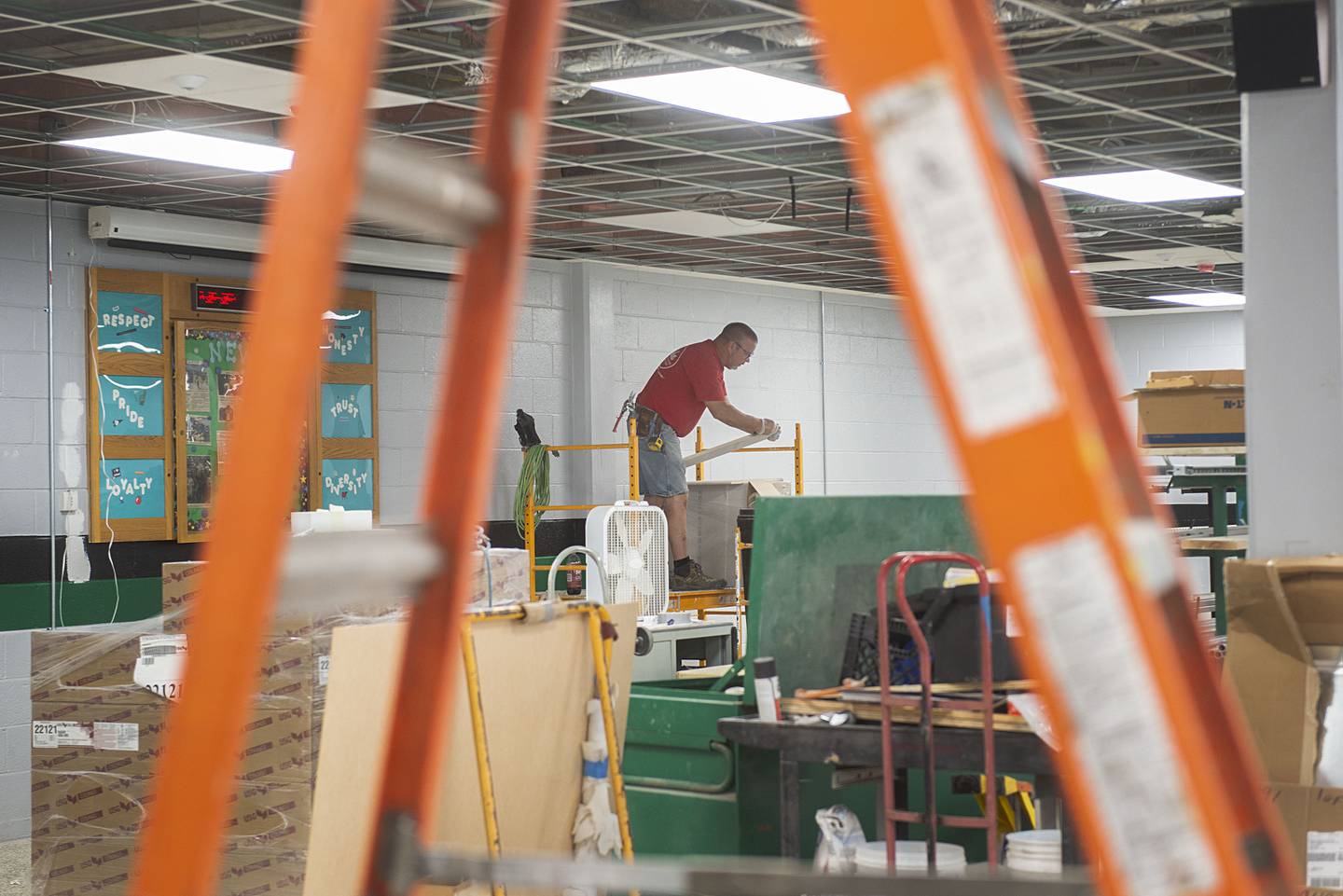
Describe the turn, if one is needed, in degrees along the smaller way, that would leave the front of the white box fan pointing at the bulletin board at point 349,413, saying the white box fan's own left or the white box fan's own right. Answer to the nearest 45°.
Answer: approximately 180°

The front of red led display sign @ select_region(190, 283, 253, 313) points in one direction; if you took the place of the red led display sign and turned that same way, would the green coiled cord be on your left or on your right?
on your left

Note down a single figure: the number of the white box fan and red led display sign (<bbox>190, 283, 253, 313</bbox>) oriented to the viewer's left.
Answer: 0

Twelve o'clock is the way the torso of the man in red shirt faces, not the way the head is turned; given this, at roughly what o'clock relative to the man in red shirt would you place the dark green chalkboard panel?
The dark green chalkboard panel is roughly at 3 o'clock from the man in red shirt.

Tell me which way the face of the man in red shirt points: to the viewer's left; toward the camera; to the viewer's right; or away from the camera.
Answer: to the viewer's right

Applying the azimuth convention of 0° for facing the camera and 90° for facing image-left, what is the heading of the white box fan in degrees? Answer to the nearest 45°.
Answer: approximately 315°

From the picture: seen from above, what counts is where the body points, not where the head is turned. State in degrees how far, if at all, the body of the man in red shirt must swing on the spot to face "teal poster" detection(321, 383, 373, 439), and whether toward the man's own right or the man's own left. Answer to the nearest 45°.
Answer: approximately 180°

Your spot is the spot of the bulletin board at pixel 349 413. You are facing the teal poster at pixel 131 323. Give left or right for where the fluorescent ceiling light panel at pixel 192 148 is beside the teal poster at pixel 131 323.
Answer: left

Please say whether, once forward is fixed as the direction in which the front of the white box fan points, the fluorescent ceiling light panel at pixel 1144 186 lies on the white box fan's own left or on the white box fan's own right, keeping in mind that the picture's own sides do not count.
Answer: on the white box fan's own left

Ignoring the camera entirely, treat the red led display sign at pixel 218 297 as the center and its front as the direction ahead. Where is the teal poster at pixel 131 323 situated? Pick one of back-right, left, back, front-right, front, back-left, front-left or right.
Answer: right

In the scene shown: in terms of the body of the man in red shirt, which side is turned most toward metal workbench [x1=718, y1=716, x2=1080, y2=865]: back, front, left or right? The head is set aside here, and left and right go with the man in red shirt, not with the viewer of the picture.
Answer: right

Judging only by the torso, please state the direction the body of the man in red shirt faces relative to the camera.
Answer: to the viewer's right

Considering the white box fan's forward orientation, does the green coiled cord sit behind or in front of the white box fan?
behind
